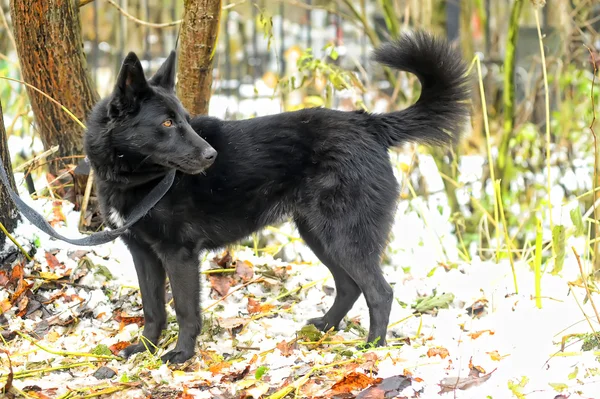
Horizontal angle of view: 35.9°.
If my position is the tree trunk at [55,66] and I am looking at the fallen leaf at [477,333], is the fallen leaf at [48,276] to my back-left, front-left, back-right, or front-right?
front-right

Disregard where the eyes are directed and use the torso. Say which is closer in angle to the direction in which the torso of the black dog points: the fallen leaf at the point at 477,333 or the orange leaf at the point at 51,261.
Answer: the orange leaf

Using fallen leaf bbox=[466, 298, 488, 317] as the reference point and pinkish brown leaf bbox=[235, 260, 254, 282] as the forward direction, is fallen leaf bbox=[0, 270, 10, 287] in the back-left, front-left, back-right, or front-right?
front-left

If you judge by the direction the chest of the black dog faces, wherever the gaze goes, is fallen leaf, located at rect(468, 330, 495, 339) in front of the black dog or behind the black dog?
behind

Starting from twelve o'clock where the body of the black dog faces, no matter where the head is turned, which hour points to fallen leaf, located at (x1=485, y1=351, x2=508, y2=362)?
The fallen leaf is roughly at 7 o'clock from the black dog.

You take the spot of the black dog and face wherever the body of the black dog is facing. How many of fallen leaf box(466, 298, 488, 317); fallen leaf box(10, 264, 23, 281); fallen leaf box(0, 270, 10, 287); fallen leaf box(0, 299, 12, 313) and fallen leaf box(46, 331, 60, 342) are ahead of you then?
4

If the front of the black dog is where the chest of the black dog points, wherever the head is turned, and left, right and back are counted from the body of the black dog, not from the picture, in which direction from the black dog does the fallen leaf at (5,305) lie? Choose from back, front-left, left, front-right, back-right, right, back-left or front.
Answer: front

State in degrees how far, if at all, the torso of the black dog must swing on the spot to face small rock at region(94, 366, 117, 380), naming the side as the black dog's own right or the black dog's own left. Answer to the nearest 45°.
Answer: approximately 45° to the black dog's own left

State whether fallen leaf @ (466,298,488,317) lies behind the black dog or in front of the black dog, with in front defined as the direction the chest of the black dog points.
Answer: behind

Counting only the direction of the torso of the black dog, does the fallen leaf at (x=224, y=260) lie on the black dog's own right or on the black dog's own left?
on the black dog's own right

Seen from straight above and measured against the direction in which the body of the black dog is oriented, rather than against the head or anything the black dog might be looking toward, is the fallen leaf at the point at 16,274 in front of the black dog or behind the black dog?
in front

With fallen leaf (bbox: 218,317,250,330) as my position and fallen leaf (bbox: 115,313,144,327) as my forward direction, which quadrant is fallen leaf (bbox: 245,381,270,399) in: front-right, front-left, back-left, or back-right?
back-left

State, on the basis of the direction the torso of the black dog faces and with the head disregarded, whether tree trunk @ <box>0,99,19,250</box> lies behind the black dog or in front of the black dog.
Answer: in front

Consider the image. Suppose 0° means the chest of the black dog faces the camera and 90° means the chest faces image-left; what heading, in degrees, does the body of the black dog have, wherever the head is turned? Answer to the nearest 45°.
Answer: approximately 90°

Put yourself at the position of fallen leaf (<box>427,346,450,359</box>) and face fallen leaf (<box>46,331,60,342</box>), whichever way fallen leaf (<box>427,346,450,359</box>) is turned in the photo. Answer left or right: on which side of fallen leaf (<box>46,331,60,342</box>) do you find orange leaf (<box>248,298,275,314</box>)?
right
